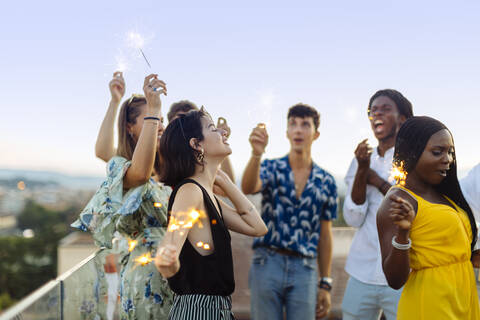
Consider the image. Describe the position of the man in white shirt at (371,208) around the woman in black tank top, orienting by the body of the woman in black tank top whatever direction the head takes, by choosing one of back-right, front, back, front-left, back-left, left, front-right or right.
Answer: front-left

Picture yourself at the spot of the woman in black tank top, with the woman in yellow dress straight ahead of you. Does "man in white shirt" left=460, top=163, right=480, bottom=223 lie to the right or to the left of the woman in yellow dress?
left

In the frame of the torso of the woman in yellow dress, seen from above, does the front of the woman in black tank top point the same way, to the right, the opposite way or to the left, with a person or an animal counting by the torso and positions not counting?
to the left

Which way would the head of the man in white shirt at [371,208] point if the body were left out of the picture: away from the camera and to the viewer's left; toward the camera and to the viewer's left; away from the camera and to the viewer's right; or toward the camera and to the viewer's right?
toward the camera and to the viewer's left

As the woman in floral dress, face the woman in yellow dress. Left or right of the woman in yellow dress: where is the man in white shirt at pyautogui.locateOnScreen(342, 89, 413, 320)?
left

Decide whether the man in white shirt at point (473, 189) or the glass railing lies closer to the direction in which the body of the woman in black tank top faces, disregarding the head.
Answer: the man in white shirt

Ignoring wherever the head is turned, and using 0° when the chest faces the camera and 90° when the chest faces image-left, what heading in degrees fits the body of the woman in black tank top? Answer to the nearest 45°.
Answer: approximately 270°

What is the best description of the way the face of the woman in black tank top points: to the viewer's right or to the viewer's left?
to the viewer's right
